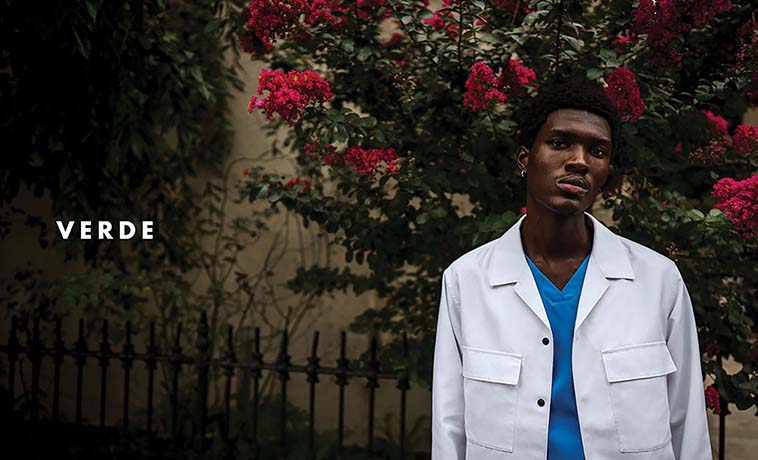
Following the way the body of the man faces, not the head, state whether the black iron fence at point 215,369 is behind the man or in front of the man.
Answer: behind

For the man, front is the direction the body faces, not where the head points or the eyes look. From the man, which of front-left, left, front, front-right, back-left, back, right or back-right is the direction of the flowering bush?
back

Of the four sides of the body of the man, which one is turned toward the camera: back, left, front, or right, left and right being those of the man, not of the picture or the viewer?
front

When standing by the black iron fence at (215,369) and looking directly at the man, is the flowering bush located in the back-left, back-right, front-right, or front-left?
front-left
